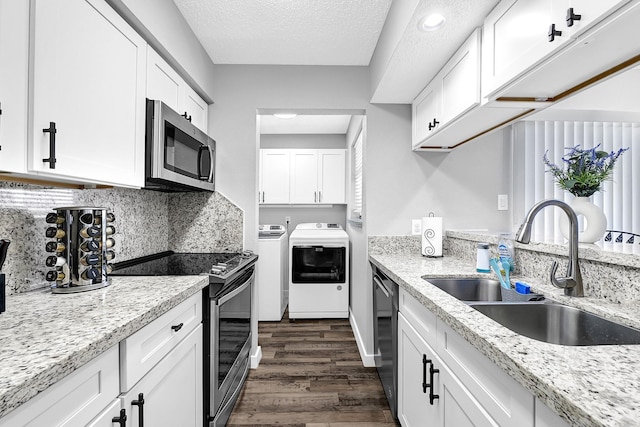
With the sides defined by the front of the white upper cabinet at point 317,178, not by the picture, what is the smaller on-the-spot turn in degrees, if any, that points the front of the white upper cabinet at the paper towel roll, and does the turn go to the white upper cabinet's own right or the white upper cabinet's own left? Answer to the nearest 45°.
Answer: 0° — it already faces it

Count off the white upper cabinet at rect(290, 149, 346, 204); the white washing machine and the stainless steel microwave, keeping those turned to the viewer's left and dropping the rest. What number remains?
0

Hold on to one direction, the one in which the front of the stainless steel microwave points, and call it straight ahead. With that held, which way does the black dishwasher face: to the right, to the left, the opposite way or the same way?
the opposite way

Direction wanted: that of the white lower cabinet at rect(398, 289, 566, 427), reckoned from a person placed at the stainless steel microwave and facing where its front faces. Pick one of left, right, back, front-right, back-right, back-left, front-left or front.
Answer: front

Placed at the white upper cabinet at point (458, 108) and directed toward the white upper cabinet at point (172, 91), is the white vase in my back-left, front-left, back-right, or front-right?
back-left

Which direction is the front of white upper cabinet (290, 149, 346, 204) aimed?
toward the camera

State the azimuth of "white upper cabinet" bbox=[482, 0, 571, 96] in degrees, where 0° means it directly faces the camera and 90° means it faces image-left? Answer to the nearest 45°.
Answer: approximately 45°

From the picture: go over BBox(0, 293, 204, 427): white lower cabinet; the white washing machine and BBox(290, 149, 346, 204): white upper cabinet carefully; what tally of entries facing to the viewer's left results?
0

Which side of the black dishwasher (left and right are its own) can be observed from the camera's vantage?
left
